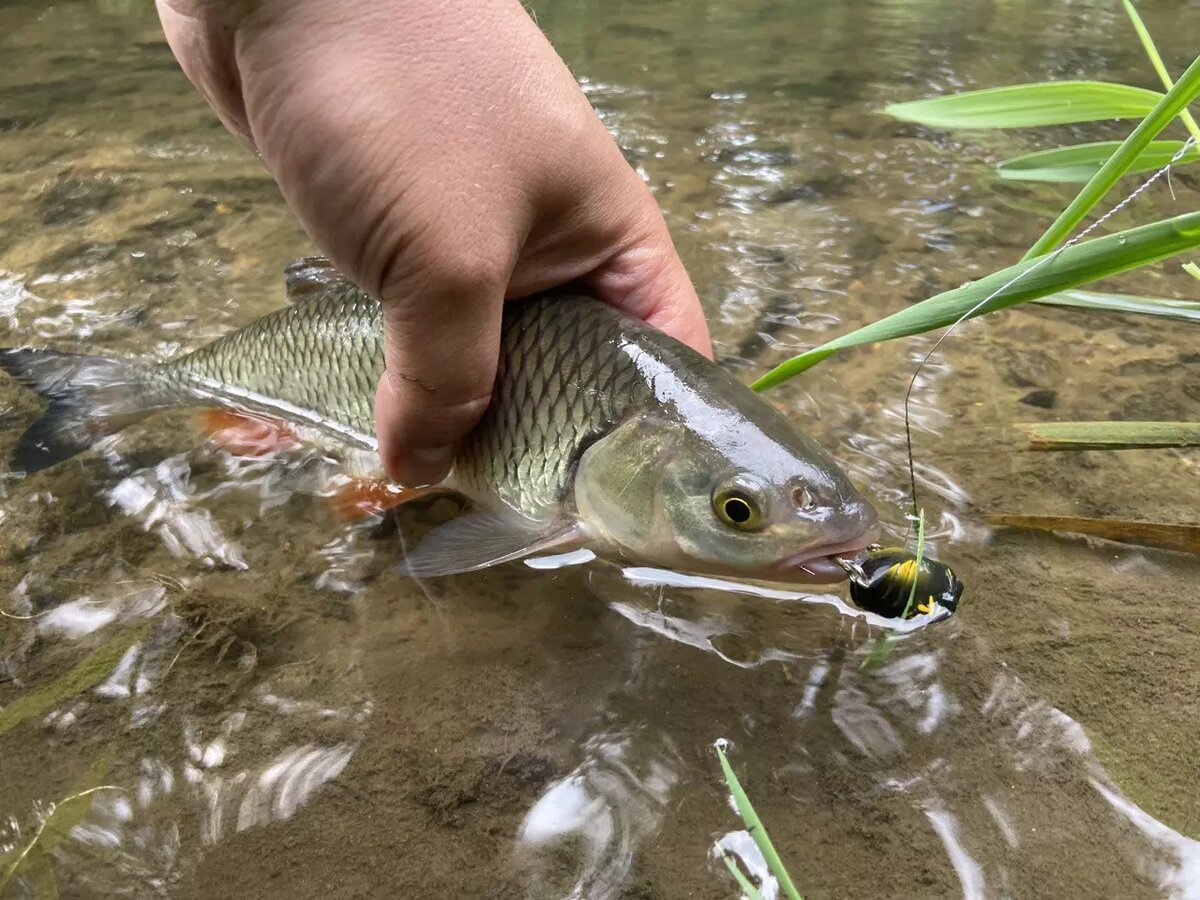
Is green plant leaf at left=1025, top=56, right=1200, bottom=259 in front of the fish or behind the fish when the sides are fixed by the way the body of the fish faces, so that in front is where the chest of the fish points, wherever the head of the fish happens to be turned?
in front

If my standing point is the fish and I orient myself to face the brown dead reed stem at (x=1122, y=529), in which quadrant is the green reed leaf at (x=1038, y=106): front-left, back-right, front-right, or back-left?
front-left

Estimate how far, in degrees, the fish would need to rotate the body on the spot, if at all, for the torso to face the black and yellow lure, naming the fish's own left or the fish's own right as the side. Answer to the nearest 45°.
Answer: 0° — it already faces it

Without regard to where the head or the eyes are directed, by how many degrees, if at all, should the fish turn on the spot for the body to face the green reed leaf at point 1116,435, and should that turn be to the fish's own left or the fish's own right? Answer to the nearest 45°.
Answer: approximately 45° to the fish's own left

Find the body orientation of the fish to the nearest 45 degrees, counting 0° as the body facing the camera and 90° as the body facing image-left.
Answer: approximately 315°

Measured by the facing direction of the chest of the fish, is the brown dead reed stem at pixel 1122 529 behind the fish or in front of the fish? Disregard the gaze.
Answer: in front

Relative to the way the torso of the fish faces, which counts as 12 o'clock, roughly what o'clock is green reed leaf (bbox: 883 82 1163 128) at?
The green reed leaf is roughly at 10 o'clock from the fish.

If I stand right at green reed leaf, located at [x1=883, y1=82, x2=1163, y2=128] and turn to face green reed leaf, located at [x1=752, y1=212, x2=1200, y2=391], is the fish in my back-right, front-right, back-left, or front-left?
front-right
